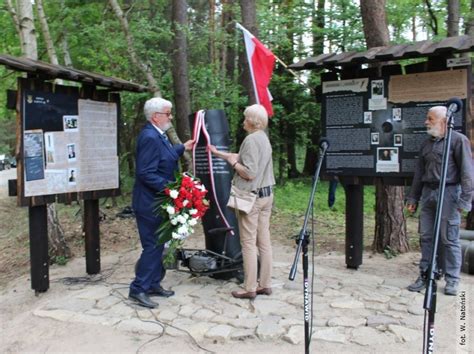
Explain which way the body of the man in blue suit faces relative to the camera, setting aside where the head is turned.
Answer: to the viewer's right

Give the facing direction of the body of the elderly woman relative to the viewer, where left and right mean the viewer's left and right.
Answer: facing to the left of the viewer

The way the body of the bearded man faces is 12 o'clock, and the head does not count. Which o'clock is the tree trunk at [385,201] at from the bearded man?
The tree trunk is roughly at 4 o'clock from the bearded man.

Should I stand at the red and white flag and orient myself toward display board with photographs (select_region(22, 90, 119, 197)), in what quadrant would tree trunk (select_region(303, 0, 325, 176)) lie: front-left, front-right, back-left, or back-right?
back-right

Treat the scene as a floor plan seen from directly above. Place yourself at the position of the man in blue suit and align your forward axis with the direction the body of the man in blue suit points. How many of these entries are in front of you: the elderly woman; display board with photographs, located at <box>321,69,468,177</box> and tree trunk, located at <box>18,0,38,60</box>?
2

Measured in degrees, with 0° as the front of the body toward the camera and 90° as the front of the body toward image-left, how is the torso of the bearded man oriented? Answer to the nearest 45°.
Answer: approximately 45°

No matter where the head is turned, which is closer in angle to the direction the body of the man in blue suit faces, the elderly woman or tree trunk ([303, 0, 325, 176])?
the elderly woman

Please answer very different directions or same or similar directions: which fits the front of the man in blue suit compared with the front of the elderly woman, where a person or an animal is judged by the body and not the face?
very different directions

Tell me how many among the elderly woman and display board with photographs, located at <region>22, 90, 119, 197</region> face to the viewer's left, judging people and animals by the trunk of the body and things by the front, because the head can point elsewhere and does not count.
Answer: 1

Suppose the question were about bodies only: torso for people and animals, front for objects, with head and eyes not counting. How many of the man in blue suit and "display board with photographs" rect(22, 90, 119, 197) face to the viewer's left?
0

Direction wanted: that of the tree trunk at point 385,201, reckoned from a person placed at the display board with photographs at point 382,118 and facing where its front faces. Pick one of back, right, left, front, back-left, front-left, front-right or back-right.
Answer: back-right

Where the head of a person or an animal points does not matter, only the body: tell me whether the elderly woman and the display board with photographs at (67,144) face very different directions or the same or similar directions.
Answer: very different directions

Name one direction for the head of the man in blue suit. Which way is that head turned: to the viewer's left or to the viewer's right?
to the viewer's right
